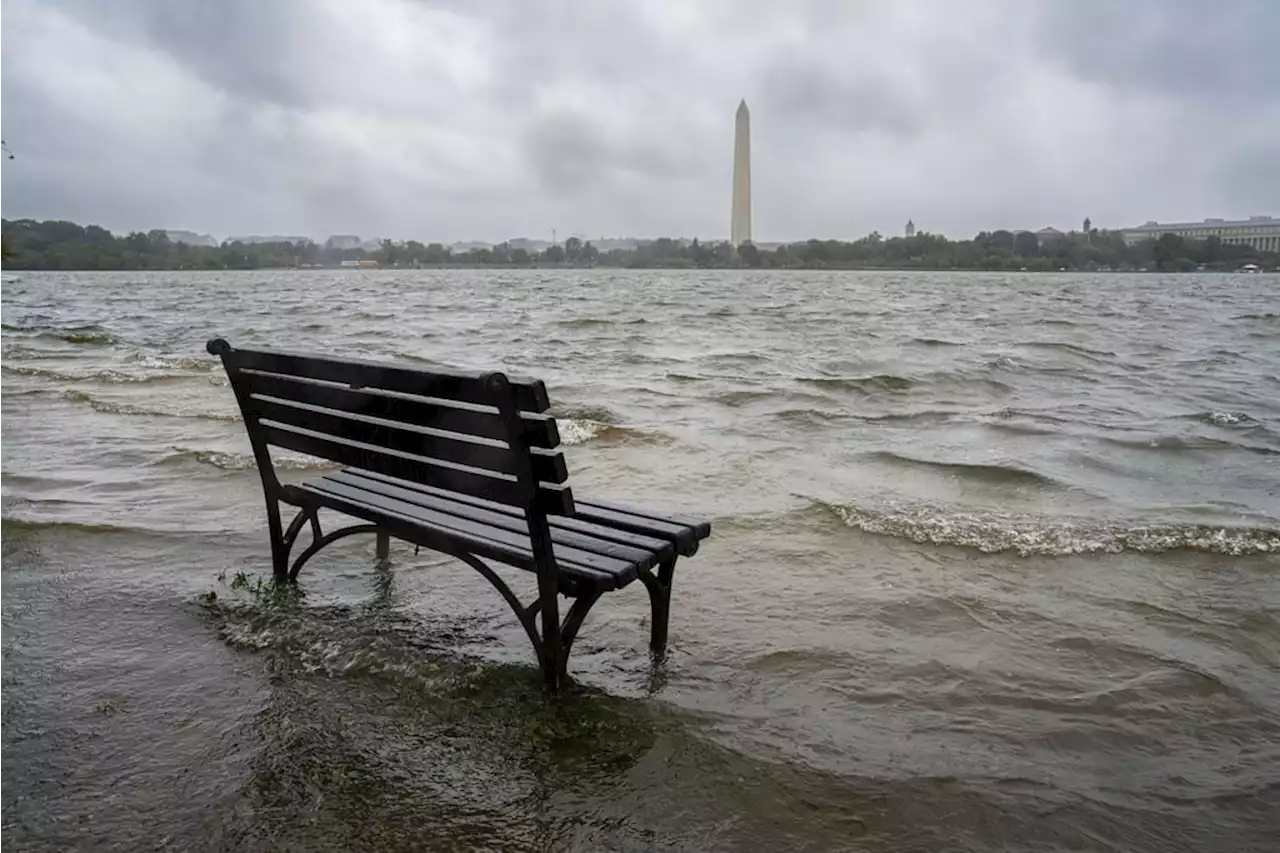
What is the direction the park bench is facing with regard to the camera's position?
facing away from the viewer and to the right of the viewer
